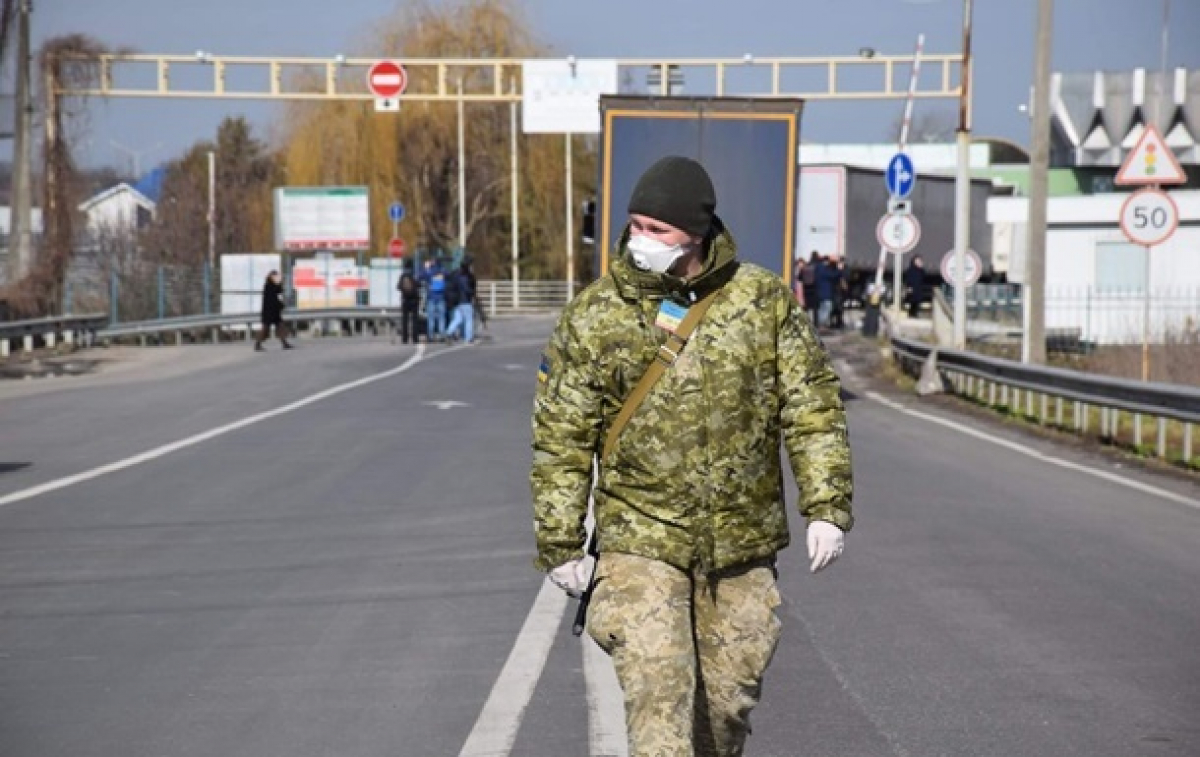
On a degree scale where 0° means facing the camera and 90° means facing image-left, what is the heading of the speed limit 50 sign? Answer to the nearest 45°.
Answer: approximately 0°

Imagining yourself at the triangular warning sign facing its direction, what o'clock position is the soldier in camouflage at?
The soldier in camouflage is roughly at 12 o'clock from the triangular warning sign.

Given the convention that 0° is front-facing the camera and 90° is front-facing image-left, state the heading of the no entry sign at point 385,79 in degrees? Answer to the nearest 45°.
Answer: approximately 0°

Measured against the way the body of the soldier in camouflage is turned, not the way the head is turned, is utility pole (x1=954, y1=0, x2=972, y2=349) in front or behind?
behind

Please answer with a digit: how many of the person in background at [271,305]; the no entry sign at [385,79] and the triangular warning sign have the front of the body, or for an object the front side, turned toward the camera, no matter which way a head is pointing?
2

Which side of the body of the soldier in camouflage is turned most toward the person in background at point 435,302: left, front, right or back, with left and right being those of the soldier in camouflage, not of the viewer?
back

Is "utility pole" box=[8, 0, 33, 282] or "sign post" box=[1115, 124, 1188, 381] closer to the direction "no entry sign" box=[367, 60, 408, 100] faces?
the sign post
